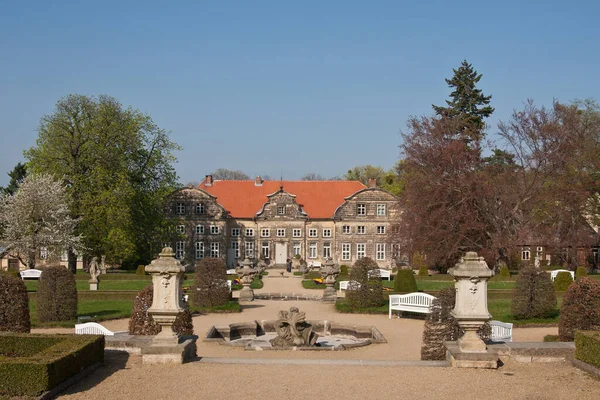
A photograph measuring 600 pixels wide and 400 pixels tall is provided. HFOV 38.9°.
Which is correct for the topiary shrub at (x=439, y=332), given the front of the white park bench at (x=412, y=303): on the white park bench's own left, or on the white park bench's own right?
on the white park bench's own left

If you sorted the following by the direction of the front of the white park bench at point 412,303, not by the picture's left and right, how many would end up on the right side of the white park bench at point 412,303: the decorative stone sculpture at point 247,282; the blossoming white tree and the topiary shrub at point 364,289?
3

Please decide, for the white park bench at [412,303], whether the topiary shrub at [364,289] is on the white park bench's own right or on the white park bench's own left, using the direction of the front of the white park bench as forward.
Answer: on the white park bench's own right

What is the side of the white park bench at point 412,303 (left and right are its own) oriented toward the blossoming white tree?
right

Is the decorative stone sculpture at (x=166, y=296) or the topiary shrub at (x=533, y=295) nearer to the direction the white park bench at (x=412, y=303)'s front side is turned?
the decorative stone sculpture

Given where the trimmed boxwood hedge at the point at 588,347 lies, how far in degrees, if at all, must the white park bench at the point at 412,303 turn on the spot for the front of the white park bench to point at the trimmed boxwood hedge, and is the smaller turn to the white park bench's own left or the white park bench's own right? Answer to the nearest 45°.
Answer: approximately 45° to the white park bench's own left

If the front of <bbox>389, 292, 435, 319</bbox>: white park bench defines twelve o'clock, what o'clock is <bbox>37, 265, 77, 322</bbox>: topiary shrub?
The topiary shrub is roughly at 1 o'clock from the white park bench.

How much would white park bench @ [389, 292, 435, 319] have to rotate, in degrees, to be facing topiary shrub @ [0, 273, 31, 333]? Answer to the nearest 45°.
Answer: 0° — it already faces it

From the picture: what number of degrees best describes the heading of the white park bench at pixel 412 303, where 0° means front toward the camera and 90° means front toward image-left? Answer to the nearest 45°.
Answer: approximately 45°

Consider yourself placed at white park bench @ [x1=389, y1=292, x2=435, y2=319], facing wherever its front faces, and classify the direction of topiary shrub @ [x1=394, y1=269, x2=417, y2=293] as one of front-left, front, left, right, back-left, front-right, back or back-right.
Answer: back-right
